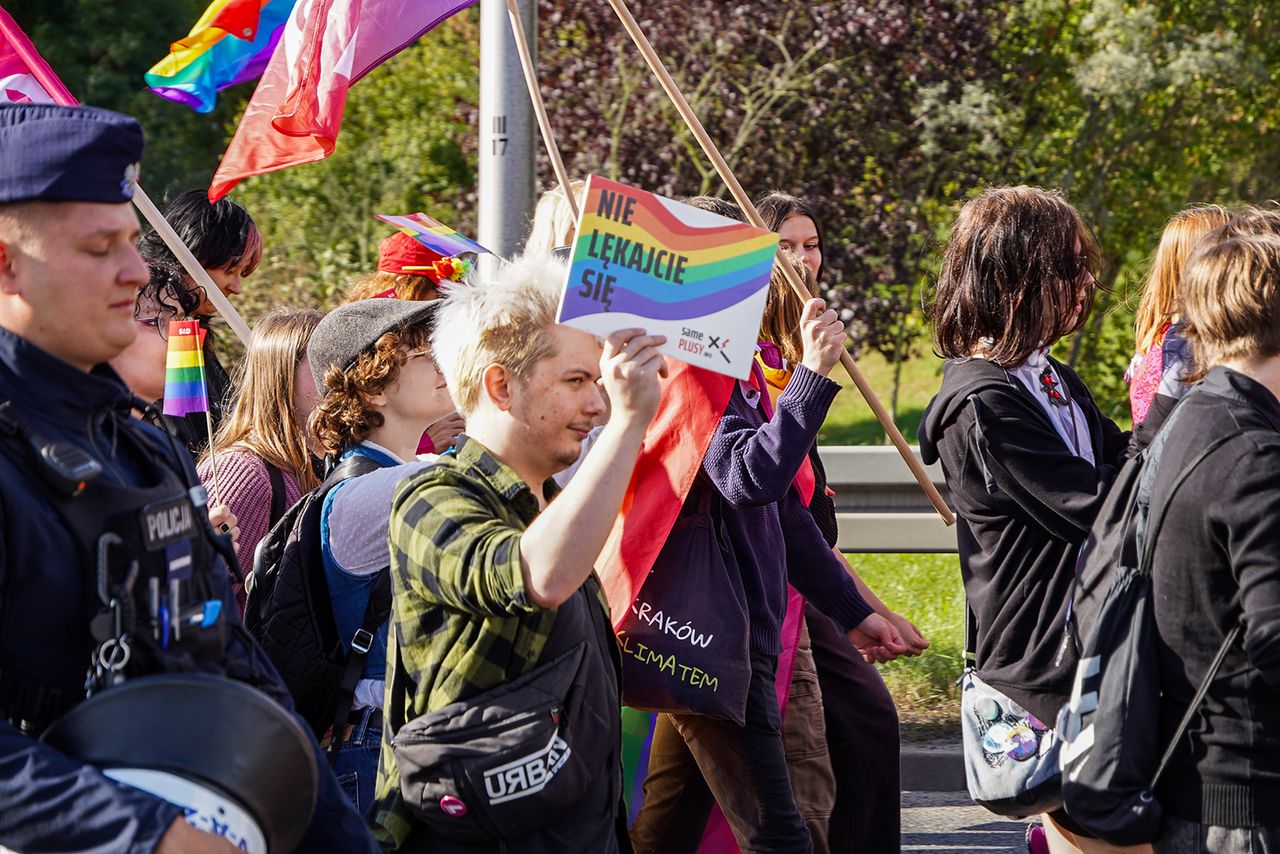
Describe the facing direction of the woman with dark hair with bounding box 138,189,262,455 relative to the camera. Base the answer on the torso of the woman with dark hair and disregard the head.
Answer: to the viewer's right

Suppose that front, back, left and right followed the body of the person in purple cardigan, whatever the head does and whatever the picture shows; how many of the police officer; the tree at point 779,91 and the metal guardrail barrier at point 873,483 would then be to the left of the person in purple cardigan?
2

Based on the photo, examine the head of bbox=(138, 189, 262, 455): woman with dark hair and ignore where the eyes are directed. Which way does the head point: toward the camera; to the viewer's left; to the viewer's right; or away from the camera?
to the viewer's right

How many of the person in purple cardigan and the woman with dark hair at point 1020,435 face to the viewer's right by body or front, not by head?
2

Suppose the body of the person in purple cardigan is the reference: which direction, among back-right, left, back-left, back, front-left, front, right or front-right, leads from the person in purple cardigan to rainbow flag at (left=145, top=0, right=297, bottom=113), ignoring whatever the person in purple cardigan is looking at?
back-left

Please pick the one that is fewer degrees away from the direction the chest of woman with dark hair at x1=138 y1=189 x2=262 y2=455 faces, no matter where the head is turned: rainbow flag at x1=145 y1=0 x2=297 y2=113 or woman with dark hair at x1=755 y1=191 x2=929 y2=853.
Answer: the woman with dark hair

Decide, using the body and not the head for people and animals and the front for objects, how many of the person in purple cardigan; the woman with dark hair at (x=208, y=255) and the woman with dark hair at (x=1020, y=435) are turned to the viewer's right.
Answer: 3

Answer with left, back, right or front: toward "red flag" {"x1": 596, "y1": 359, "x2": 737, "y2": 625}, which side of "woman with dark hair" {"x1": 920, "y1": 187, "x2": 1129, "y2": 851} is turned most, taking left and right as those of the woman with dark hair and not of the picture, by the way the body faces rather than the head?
back

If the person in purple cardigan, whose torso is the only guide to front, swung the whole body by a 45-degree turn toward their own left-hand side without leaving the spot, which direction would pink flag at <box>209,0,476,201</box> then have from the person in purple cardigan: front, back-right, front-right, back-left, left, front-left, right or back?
left

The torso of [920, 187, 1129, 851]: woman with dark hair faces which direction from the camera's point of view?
to the viewer's right

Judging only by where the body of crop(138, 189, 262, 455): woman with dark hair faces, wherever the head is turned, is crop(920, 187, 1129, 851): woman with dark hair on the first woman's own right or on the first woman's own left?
on the first woman's own right

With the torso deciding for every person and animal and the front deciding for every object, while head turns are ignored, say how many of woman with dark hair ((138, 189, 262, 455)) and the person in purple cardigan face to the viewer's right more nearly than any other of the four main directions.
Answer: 2

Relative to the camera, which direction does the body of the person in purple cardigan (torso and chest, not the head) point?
to the viewer's right
